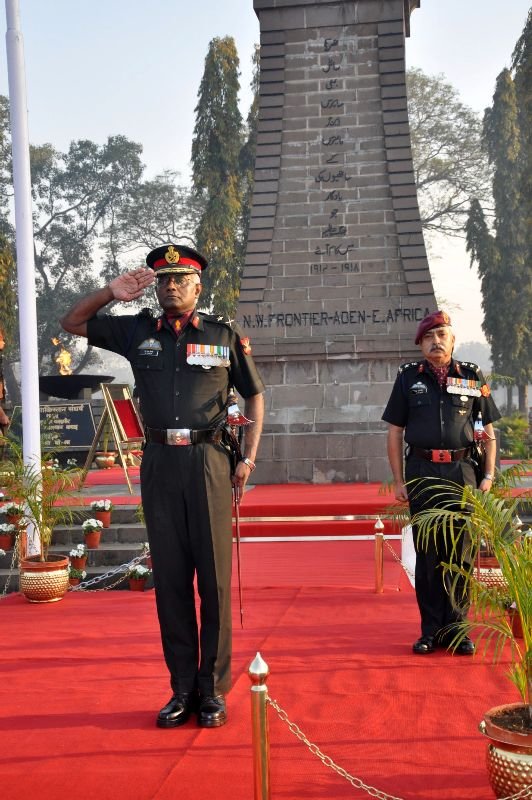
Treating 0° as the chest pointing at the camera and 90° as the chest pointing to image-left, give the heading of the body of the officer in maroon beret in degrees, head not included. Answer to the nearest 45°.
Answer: approximately 0°

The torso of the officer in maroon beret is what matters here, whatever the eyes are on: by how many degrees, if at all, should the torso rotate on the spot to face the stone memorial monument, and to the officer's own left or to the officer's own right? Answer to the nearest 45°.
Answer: approximately 180°

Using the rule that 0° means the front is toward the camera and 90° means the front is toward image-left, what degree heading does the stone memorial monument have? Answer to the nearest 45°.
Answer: approximately 0°

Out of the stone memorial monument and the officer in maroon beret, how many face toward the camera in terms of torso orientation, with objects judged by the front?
2

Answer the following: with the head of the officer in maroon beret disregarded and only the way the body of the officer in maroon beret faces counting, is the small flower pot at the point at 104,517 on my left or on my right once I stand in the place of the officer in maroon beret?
on my right

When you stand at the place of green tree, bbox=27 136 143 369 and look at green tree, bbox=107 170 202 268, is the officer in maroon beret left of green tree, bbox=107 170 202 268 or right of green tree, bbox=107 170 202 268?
right

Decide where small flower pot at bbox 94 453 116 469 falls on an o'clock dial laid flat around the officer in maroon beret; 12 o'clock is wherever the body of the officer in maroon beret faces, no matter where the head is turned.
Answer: The small flower pot is roughly at 5 o'clock from the officer in maroon beret.
